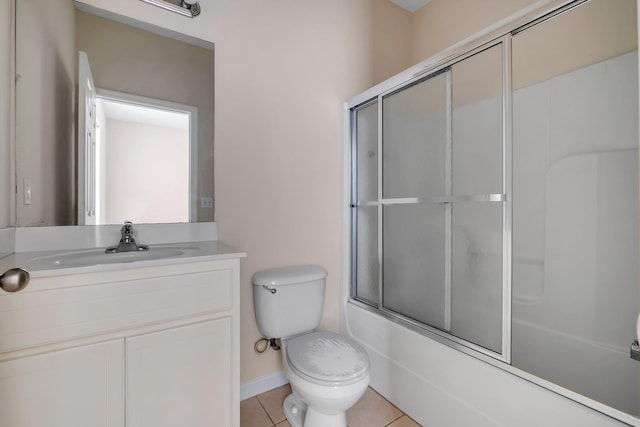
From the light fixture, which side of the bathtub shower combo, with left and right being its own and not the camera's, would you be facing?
front

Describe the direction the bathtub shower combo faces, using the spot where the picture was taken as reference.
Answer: facing the viewer and to the left of the viewer

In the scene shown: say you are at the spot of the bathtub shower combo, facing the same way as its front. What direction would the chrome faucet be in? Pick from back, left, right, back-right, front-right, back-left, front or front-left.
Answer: front

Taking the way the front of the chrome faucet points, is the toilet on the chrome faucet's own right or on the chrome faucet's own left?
on the chrome faucet's own left

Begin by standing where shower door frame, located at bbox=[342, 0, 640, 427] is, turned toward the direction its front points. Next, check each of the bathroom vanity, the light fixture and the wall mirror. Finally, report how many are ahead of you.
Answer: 3

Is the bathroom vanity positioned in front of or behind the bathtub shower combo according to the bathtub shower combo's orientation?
in front

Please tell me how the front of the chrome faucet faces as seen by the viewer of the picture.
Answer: facing the viewer

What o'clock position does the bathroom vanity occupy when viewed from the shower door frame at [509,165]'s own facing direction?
The bathroom vanity is roughly at 12 o'clock from the shower door frame.

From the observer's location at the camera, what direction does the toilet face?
facing the viewer and to the right of the viewer

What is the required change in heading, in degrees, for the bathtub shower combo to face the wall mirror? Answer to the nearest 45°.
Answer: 0° — it already faces it

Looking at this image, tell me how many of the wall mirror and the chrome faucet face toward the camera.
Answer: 2
